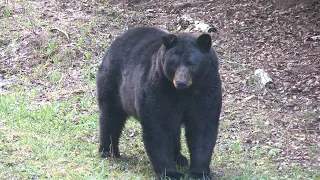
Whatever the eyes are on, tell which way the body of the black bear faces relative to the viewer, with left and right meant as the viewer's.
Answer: facing the viewer and to the right of the viewer
